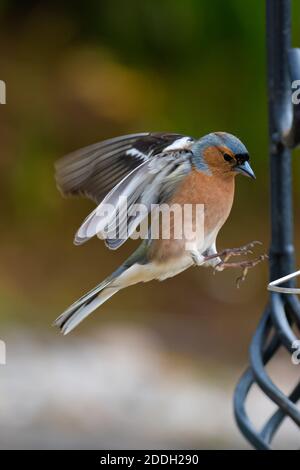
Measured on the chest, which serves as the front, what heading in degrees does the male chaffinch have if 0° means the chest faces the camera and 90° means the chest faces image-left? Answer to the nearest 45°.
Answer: approximately 270°
